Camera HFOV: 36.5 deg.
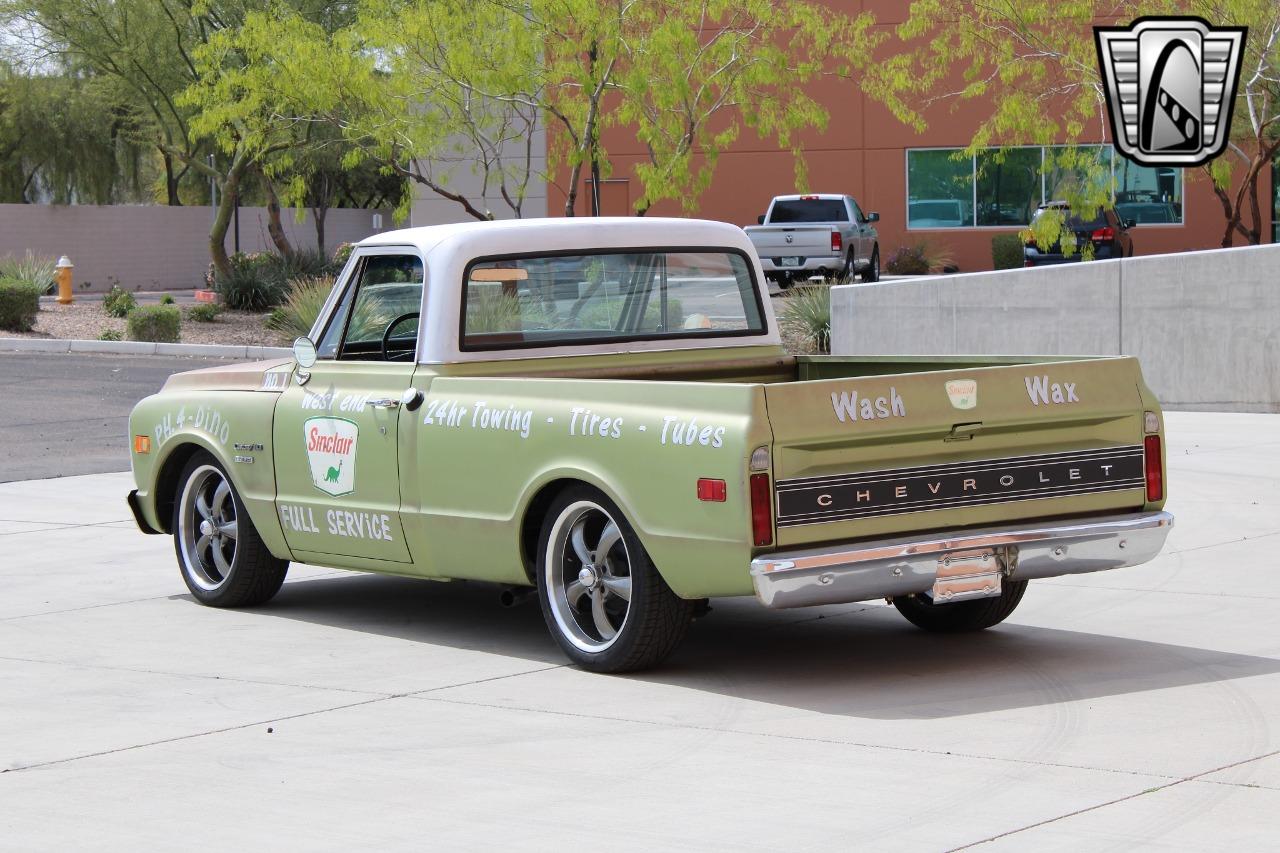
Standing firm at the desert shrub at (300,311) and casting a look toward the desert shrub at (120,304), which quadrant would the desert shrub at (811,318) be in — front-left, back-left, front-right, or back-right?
back-right

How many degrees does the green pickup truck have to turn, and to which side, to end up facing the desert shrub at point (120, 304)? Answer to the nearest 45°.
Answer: approximately 45° to its right

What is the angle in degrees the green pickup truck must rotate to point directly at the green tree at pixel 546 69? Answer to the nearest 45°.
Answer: approximately 45° to its right

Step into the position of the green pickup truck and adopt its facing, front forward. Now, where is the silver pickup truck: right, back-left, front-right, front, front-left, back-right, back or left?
front-right

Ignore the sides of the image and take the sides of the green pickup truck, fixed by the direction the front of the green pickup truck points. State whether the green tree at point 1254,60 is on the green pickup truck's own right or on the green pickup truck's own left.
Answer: on the green pickup truck's own right

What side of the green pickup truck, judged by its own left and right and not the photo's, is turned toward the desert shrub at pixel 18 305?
front

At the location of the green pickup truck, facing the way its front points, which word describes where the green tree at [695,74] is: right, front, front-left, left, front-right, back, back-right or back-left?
front-right

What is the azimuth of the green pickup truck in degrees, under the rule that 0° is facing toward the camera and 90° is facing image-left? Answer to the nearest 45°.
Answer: approximately 135°

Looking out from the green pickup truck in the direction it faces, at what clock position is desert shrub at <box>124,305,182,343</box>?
The desert shrub is roughly at 1 o'clock from the green pickup truck.

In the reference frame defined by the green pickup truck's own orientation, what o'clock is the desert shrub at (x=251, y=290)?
The desert shrub is roughly at 1 o'clock from the green pickup truck.
